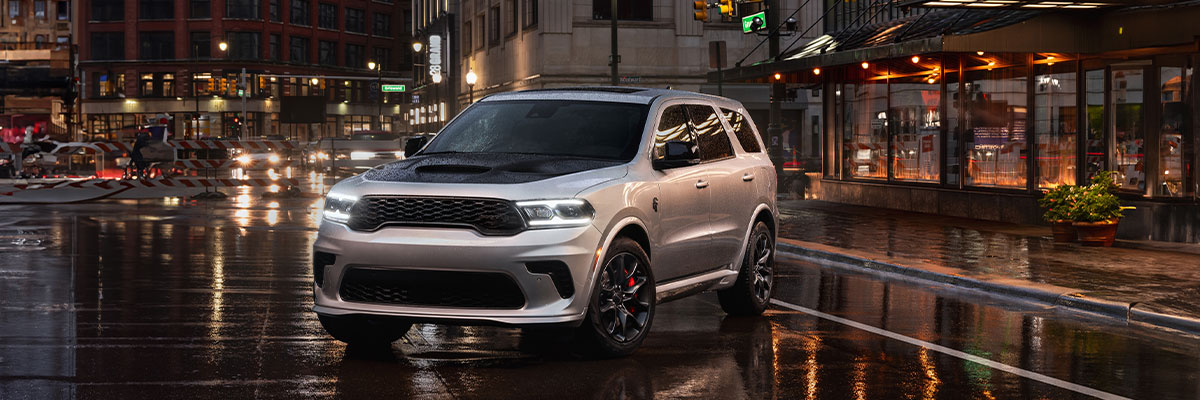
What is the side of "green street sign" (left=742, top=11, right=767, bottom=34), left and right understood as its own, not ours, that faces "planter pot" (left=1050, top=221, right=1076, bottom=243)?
left

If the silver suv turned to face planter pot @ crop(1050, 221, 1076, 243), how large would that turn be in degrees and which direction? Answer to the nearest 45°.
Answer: approximately 180°

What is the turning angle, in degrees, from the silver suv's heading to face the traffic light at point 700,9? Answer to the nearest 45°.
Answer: approximately 135° to its right

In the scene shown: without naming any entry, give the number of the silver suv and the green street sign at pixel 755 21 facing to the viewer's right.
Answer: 0

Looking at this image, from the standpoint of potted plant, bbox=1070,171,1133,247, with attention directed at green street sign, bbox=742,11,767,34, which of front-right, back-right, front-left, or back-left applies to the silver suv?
back-left

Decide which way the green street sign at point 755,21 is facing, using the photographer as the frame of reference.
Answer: facing the viewer

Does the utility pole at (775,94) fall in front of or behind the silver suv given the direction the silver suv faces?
behind

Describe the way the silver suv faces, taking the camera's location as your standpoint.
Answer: facing the viewer and to the left of the viewer
